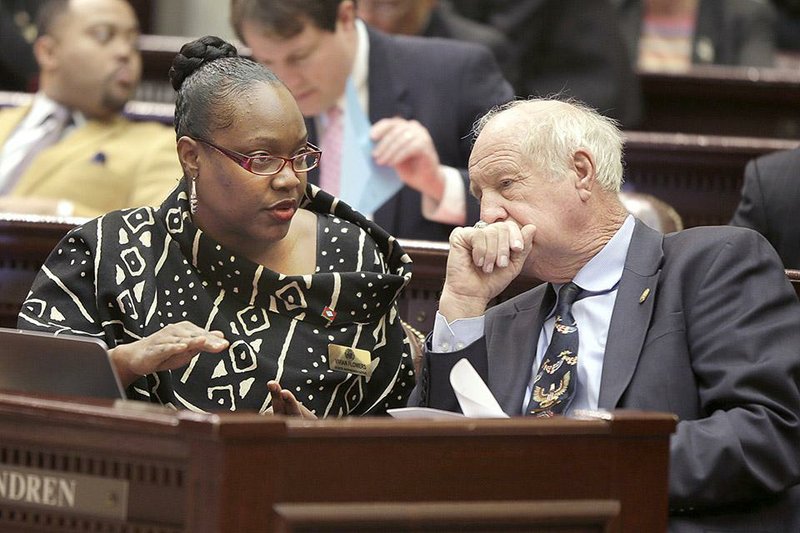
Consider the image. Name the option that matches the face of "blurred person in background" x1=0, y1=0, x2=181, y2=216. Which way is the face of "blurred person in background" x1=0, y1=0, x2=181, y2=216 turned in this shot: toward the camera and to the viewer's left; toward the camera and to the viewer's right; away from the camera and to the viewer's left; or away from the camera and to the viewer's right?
toward the camera and to the viewer's right

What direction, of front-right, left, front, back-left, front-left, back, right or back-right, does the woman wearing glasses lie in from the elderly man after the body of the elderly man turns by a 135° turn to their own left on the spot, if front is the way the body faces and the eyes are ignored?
back

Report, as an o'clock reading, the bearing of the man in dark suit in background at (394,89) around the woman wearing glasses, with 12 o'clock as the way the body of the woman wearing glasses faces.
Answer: The man in dark suit in background is roughly at 8 o'clock from the woman wearing glasses.

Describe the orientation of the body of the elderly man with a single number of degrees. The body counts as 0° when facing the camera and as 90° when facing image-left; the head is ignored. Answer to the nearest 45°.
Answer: approximately 45°

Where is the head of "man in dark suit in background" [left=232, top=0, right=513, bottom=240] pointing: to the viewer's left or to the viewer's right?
to the viewer's left

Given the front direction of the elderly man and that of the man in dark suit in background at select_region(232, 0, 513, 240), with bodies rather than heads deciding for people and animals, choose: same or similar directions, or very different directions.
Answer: same or similar directions

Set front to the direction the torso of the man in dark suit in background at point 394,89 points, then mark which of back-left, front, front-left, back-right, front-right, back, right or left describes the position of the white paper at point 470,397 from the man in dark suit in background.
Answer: front-left

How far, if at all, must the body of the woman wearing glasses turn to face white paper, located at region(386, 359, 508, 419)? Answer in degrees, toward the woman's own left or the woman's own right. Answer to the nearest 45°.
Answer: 0° — they already face it

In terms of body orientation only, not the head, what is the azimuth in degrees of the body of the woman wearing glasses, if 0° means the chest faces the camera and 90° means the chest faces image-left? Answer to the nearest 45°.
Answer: approximately 315°

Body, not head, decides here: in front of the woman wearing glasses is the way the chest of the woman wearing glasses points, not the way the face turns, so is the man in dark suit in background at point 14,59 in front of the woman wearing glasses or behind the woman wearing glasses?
behind
